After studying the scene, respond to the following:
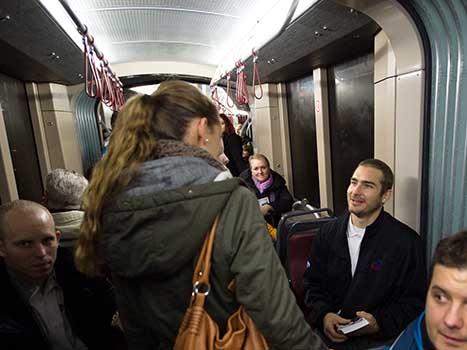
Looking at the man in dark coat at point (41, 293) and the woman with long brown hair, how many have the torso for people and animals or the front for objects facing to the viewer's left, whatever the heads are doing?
0

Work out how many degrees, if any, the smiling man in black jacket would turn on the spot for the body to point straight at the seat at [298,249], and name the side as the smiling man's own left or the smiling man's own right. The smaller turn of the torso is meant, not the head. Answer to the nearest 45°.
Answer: approximately 90° to the smiling man's own right

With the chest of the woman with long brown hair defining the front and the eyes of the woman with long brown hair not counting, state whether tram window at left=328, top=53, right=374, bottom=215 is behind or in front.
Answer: in front

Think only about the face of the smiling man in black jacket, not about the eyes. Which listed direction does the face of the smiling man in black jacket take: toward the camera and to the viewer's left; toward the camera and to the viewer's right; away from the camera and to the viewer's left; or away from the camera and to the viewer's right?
toward the camera and to the viewer's left

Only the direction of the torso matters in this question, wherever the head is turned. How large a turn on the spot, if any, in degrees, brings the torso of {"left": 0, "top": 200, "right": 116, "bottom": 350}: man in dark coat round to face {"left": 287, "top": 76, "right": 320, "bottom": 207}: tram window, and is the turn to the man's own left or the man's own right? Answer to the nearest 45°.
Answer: approximately 90° to the man's own left

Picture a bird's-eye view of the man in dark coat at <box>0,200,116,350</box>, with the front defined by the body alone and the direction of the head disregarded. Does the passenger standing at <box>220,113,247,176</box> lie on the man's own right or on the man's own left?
on the man's own left

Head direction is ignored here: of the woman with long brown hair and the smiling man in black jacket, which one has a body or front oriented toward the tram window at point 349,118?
the woman with long brown hair

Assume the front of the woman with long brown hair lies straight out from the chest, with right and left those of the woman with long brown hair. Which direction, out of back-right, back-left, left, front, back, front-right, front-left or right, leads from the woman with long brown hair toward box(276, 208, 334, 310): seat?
front

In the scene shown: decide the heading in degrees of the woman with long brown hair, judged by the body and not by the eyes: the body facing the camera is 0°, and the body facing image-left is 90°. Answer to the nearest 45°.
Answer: approximately 225°

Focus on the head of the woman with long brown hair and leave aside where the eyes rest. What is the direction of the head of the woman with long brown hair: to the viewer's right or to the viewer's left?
to the viewer's right

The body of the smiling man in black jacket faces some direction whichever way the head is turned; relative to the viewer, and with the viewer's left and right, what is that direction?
facing the viewer and to the left of the viewer

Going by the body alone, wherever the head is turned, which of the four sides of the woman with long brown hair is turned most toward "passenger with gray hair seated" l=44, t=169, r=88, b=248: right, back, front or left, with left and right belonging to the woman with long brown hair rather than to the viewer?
left

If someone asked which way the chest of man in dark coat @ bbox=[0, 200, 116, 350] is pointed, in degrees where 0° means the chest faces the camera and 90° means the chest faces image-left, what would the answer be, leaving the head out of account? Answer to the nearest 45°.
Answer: approximately 315°

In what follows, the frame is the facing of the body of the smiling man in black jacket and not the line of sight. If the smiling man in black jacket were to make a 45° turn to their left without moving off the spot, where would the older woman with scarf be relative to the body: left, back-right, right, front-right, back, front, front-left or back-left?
back-right
